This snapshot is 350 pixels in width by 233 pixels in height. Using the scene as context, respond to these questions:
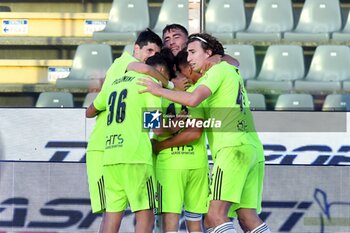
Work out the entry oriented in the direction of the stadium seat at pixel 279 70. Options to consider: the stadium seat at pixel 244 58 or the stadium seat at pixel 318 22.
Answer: the stadium seat at pixel 318 22

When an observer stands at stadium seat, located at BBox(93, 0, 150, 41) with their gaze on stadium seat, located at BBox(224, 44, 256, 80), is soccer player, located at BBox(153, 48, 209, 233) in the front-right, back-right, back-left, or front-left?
front-right

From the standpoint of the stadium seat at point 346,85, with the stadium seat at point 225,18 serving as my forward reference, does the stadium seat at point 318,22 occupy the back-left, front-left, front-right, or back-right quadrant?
front-right

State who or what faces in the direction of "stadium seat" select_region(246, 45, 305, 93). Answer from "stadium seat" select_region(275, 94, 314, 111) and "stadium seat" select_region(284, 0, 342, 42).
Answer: "stadium seat" select_region(284, 0, 342, 42)

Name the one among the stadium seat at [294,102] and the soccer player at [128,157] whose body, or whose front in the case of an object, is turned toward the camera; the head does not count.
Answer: the stadium seat

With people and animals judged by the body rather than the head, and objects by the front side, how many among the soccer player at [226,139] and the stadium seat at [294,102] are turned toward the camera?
1

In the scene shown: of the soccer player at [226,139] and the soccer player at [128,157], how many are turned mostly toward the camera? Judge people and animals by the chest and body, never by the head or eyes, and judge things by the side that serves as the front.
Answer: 0

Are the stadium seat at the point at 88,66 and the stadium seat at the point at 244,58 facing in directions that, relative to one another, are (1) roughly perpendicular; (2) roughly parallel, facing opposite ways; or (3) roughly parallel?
roughly parallel

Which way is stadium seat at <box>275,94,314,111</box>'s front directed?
toward the camera

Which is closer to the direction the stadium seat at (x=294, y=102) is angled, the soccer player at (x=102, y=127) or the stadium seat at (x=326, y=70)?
the soccer player

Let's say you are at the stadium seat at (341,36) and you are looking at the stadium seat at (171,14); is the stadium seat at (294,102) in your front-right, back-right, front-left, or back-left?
front-left

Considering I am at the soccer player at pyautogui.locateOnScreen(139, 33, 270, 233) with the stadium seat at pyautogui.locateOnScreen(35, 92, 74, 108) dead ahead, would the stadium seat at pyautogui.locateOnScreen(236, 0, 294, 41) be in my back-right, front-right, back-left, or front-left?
front-right

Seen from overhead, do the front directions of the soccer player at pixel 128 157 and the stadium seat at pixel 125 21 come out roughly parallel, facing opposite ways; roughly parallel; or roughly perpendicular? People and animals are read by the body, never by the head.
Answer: roughly parallel, facing opposite ways

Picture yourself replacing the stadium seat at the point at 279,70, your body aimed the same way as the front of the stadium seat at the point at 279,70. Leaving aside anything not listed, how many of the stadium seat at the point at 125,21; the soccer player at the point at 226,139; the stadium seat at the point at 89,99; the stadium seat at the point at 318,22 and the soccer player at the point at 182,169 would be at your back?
1

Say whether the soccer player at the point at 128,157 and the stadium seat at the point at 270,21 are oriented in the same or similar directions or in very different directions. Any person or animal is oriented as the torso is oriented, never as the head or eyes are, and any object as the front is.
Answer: very different directions

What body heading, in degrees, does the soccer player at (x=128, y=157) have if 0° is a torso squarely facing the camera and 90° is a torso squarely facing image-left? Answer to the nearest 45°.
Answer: approximately 225°
